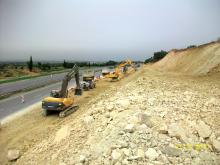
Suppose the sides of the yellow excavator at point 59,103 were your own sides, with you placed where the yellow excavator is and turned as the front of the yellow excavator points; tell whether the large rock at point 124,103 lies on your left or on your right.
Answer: on your right

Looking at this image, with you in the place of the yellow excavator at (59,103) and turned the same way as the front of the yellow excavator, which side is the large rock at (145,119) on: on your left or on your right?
on your right

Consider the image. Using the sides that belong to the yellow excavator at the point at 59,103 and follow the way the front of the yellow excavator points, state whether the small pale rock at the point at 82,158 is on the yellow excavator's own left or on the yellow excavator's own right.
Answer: on the yellow excavator's own right

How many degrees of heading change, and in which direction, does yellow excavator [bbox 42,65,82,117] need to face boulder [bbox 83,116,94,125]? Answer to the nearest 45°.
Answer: approximately 135° to its right

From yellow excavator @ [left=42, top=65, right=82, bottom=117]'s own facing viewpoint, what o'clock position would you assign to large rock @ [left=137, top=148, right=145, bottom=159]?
The large rock is roughly at 4 o'clock from the yellow excavator.

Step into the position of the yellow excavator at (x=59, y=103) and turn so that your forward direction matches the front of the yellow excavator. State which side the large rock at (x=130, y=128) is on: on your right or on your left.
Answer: on your right

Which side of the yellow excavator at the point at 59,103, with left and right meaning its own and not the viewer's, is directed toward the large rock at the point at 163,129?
right

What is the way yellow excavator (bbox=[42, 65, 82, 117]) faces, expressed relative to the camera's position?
facing away from the viewer and to the right of the viewer

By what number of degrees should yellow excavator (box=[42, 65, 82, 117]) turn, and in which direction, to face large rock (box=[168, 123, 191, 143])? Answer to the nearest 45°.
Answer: approximately 90° to its right

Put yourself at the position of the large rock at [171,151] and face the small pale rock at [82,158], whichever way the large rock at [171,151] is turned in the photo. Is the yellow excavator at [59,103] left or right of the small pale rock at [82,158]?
right

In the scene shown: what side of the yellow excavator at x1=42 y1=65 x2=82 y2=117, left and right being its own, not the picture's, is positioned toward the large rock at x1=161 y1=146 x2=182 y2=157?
right
